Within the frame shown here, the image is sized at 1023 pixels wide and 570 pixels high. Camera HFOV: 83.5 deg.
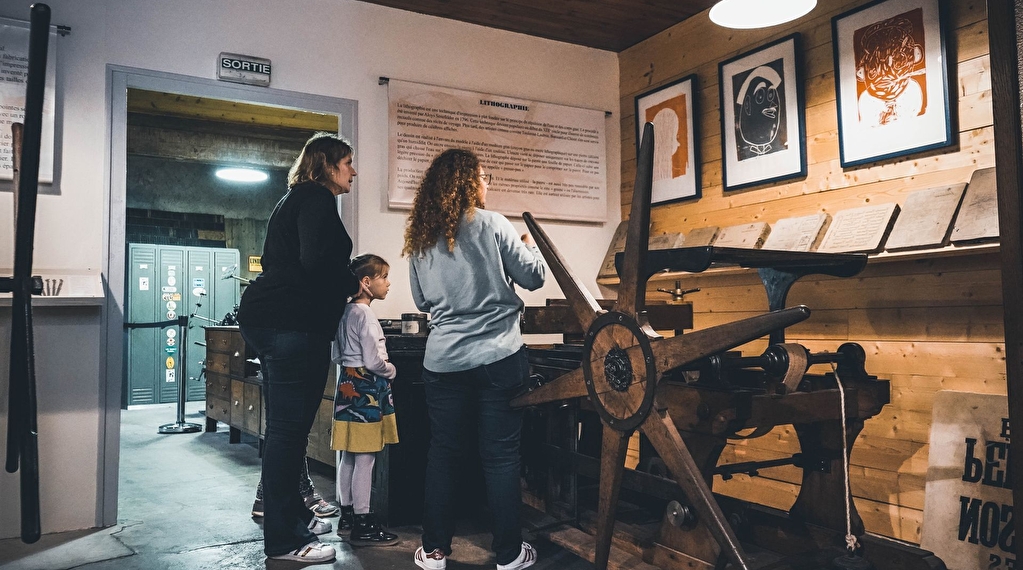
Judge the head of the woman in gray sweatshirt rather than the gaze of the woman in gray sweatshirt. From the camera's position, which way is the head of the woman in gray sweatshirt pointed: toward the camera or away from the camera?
away from the camera

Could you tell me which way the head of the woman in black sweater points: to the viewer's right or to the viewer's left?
to the viewer's right

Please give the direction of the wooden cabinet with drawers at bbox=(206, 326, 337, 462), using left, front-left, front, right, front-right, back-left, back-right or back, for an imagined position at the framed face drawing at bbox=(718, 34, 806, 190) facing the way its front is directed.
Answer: front-right

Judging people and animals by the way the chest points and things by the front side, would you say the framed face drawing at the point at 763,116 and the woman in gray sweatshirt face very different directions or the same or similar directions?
very different directions

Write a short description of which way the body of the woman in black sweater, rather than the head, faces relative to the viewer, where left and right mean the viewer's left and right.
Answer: facing to the right of the viewer

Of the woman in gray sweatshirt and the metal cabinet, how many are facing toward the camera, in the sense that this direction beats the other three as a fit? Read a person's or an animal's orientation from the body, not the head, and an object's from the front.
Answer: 1

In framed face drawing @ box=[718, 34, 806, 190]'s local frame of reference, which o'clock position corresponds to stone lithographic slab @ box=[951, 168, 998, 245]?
The stone lithographic slab is roughly at 9 o'clock from the framed face drawing.

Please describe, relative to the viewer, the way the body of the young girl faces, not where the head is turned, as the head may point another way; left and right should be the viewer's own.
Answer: facing to the right of the viewer

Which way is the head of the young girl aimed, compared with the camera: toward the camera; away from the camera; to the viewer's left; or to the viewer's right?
to the viewer's right

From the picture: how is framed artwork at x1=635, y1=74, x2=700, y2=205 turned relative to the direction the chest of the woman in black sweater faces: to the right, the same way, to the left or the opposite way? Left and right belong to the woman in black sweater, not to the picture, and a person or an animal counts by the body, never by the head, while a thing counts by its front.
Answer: the opposite way

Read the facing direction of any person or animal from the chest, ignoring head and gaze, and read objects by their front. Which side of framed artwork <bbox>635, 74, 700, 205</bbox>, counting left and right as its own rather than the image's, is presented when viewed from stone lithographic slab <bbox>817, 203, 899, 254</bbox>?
left

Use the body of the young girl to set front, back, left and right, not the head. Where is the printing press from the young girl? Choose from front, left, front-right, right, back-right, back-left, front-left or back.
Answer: front-right

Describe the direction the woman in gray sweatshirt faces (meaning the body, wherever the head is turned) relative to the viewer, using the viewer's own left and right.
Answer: facing away from the viewer and to the right of the viewer
